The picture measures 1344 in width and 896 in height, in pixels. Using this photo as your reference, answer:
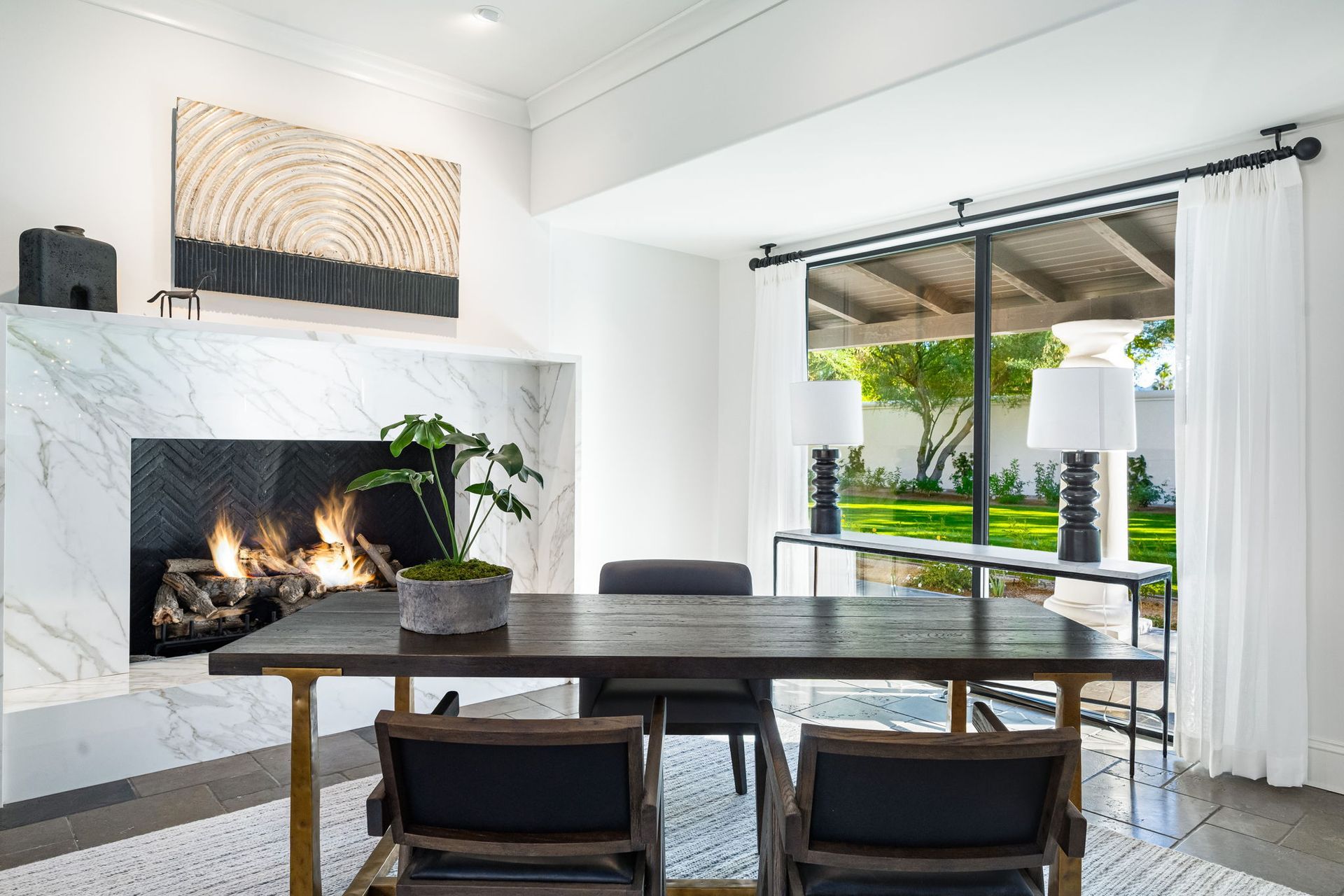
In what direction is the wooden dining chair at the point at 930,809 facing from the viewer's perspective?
away from the camera

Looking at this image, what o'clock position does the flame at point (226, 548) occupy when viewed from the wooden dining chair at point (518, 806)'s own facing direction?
The flame is roughly at 11 o'clock from the wooden dining chair.

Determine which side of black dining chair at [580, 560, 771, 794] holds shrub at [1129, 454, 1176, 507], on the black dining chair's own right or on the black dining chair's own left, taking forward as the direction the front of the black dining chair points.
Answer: on the black dining chair's own left

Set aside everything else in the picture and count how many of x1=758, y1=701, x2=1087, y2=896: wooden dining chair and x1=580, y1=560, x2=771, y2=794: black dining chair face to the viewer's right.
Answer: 0

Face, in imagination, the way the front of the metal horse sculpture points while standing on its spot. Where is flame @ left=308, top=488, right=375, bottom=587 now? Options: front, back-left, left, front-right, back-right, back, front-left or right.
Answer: front-left

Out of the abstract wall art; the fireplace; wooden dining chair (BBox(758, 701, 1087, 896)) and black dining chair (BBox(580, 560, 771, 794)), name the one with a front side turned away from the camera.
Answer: the wooden dining chair

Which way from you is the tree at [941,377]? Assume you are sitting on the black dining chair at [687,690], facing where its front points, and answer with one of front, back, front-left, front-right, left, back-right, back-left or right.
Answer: back-left

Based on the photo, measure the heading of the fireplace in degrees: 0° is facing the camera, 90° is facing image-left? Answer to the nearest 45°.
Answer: approximately 315°

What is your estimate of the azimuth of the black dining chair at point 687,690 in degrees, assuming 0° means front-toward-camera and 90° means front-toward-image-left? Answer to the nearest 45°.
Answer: approximately 0°

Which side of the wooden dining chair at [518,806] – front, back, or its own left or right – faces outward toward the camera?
back

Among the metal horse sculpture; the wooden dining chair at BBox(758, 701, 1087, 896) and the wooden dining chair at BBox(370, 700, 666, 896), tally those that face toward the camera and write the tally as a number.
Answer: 0

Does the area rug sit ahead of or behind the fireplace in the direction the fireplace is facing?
ahead

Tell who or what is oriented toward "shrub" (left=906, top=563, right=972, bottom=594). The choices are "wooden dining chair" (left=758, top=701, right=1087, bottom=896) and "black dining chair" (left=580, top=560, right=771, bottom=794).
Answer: the wooden dining chair

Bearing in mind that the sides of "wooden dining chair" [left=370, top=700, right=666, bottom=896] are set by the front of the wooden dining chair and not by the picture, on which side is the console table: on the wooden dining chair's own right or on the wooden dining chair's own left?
on the wooden dining chair's own right

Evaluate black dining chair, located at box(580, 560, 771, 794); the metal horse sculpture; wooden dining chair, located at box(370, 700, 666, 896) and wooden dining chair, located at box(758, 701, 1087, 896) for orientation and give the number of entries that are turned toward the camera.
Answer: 1

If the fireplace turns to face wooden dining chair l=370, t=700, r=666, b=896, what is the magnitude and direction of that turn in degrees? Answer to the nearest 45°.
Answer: approximately 45° to its right

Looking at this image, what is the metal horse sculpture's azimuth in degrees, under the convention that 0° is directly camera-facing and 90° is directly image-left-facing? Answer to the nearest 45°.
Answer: approximately 270°
